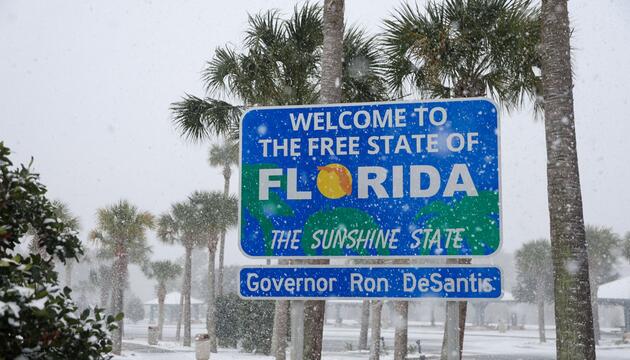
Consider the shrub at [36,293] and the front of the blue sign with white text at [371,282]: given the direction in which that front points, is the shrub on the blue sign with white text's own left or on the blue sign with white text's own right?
on the blue sign with white text's own right

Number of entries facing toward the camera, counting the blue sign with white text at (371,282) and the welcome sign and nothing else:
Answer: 2

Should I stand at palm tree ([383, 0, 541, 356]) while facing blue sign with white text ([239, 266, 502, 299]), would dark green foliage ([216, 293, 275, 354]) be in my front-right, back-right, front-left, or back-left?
back-right

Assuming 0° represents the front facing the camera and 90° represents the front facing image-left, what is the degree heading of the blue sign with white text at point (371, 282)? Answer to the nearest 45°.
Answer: approximately 0°

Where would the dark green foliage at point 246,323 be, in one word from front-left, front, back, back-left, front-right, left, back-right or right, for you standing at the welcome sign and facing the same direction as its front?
back

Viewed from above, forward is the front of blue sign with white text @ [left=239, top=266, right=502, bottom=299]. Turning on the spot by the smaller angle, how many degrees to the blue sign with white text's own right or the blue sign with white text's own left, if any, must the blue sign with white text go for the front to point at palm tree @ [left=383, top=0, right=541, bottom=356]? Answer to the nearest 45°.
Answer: approximately 180°

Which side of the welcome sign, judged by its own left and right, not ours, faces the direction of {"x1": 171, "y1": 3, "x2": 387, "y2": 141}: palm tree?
back

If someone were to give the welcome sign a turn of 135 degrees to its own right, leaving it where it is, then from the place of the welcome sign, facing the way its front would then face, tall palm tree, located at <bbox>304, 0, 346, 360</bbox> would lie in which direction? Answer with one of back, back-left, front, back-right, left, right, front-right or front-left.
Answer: front-right

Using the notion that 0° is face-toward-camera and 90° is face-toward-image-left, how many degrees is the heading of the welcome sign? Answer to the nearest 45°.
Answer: approximately 0°

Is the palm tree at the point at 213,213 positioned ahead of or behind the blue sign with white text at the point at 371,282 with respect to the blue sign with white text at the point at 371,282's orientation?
behind

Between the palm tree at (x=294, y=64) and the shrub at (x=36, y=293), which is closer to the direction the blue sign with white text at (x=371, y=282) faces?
the shrub
